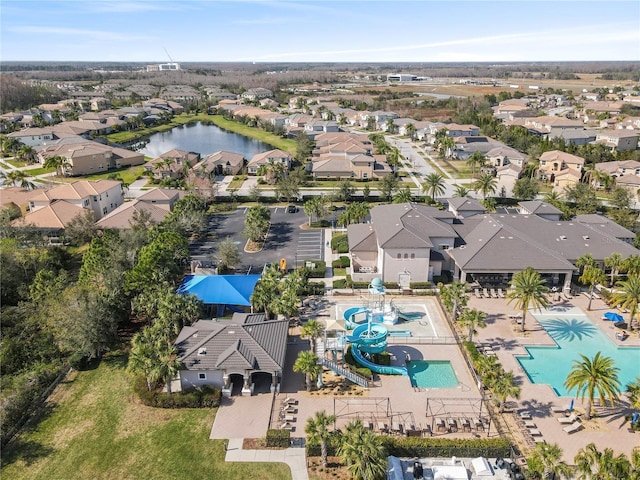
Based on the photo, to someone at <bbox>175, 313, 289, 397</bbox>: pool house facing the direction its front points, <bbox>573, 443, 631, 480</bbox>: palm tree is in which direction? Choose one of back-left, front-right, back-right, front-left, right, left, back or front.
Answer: front-left

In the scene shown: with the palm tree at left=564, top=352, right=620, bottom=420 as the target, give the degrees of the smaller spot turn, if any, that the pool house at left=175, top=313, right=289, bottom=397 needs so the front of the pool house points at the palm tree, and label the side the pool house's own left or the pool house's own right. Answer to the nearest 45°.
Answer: approximately 90° to the pool house's own left

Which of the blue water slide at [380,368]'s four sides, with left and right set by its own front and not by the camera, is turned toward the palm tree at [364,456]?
right

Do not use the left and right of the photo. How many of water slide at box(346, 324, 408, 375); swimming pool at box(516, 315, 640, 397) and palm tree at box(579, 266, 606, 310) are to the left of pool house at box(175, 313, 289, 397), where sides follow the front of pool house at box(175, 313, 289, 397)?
3

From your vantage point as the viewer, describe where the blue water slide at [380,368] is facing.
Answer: facing to the right of the viewer

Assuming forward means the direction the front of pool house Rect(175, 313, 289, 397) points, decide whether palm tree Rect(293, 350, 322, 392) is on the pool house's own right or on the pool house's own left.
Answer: on the pool house's own left

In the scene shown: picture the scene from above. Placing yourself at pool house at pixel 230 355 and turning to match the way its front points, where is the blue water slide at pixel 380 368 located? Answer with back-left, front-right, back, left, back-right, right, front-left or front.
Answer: left

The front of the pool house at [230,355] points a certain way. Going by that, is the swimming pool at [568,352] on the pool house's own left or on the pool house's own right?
on the pool house's own left
